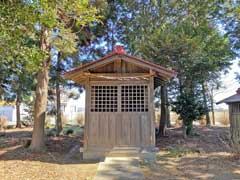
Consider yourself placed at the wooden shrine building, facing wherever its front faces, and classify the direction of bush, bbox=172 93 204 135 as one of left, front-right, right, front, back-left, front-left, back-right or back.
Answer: back-left

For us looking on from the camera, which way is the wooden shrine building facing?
facing the viewer

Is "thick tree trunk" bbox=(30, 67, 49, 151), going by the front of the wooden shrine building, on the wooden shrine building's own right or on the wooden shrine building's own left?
on the wooden shrine building's own right

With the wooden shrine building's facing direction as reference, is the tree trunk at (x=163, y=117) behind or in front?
behind

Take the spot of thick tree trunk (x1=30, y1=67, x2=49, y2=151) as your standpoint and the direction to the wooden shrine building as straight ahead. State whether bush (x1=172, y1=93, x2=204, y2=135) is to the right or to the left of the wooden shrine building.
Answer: left
